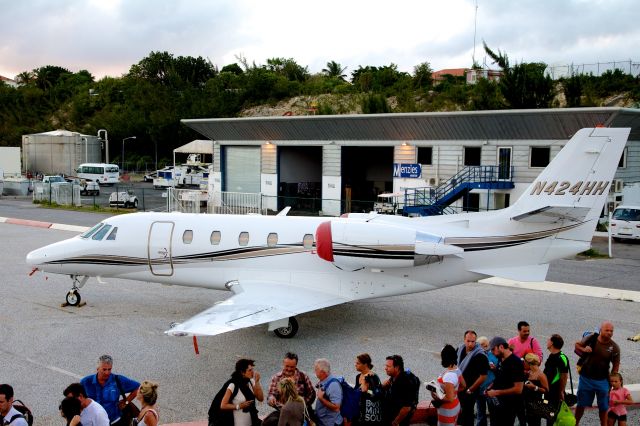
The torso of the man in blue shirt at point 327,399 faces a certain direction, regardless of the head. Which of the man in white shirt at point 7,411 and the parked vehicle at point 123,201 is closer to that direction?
the man in white shirt

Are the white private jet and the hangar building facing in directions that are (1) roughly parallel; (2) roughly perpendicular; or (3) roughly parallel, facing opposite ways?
roughly perpendicular

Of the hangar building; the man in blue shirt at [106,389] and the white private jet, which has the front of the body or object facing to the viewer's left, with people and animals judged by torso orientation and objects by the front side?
the white private jet

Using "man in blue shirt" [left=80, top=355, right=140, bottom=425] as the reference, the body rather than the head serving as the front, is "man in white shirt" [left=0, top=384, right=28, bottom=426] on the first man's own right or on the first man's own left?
on the first man's own right

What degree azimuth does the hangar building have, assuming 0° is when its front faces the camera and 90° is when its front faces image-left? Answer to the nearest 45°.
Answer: approximately 0°

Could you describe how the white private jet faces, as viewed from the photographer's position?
facing to the left of the viewer

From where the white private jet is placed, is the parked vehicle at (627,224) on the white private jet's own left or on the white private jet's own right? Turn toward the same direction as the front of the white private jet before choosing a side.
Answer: on the white private jet's own right

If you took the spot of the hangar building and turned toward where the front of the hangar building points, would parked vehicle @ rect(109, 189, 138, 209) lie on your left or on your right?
on your right

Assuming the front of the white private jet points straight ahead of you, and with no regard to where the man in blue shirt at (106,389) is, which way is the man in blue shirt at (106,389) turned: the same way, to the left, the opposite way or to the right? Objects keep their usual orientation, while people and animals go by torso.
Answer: to the left
